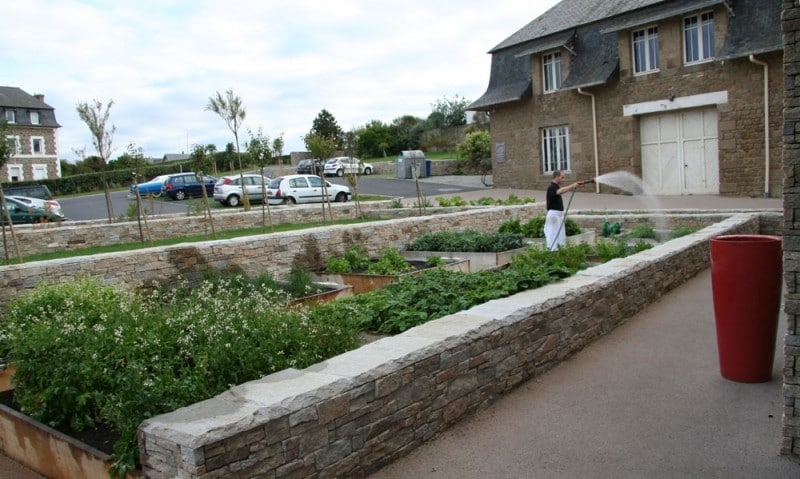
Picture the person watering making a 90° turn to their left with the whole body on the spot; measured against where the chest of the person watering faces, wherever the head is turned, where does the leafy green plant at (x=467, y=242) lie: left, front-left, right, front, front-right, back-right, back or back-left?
left

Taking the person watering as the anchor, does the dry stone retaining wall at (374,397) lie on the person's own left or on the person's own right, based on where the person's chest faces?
on the person's own right

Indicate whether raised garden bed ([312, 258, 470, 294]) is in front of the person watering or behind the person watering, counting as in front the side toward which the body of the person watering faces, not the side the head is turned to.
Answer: behind

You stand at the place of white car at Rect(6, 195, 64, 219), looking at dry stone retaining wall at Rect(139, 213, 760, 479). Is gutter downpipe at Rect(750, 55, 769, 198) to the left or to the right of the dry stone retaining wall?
left

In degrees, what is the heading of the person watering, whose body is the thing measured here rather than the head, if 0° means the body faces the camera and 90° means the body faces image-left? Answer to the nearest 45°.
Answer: approximately 270°

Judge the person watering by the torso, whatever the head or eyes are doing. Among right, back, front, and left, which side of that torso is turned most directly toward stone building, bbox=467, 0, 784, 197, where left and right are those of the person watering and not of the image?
left
